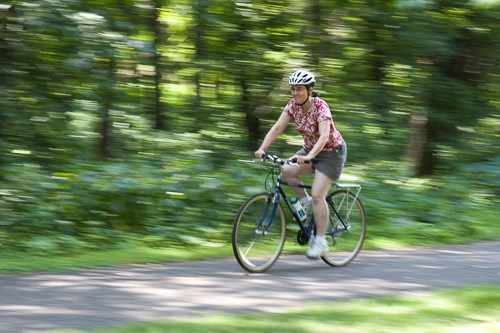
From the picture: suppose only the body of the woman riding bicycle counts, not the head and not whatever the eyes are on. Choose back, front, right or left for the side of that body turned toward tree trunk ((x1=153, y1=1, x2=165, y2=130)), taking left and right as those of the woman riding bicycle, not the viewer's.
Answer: right

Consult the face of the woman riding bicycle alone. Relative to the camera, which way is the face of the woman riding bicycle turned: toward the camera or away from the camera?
toward the camera

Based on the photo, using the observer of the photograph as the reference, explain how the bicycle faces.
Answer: facing the viewer and to the left of the viewer
